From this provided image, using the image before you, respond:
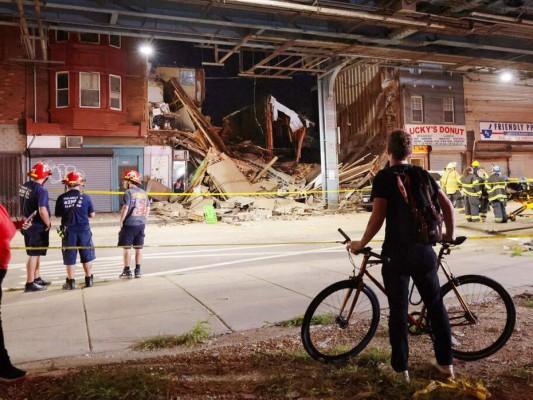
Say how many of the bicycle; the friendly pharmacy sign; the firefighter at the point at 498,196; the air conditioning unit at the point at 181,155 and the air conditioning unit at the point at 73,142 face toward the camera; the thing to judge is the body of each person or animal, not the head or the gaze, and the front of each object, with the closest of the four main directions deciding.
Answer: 3

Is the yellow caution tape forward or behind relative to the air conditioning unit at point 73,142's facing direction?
forward

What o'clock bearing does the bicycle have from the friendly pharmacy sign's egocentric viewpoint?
The bicycle is roughly at 12 o'clock from the friendly pharmacy sign.

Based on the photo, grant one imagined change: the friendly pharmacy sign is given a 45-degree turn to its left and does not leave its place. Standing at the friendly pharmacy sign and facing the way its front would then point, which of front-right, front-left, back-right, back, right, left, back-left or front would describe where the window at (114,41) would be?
right

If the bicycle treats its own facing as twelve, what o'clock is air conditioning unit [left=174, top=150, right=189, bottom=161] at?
The air conditioning unit is roughly at 2 o'clock from the bicycle.

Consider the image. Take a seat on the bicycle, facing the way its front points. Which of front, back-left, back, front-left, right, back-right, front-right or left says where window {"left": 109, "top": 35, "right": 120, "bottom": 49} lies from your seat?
front-right

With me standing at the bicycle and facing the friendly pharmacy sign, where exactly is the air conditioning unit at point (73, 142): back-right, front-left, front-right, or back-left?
front-left

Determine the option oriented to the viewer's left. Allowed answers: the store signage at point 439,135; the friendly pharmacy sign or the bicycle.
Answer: the bicycle

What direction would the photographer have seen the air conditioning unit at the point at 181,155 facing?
facing the viewer

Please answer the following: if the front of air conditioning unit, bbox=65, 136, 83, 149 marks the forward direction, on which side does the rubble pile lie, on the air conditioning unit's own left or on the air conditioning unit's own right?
on the air conditioning unit's own left

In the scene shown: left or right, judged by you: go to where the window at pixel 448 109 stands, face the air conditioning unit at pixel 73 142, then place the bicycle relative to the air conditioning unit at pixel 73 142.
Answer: left

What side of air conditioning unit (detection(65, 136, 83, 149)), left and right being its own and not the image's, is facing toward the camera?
front
